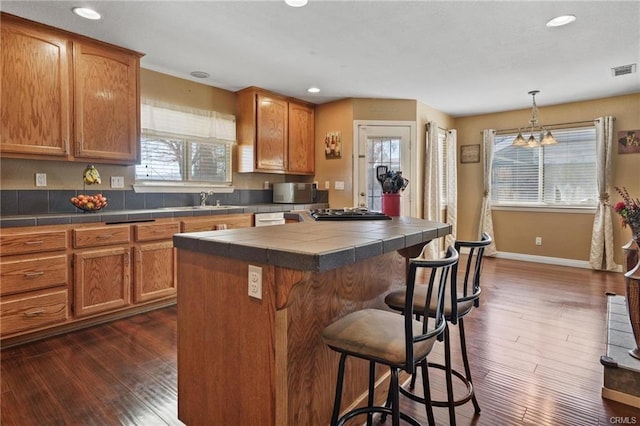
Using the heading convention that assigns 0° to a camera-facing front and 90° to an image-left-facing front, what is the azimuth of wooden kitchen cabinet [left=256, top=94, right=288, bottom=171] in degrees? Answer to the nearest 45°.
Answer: approximately 315°

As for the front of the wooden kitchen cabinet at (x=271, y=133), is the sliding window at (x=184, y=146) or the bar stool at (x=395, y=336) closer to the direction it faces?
the bar stool

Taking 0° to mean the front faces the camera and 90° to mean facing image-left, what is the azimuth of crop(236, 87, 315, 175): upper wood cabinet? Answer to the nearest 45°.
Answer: approximately 315°

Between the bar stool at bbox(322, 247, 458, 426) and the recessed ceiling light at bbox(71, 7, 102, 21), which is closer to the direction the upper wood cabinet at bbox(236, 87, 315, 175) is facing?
the bar stool

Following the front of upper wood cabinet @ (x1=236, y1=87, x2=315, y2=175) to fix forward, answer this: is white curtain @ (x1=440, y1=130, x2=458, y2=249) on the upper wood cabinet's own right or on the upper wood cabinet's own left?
on the upper wood cabinet's own left

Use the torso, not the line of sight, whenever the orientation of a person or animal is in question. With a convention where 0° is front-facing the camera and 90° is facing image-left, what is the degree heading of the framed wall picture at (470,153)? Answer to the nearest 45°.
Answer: approximately 0°
